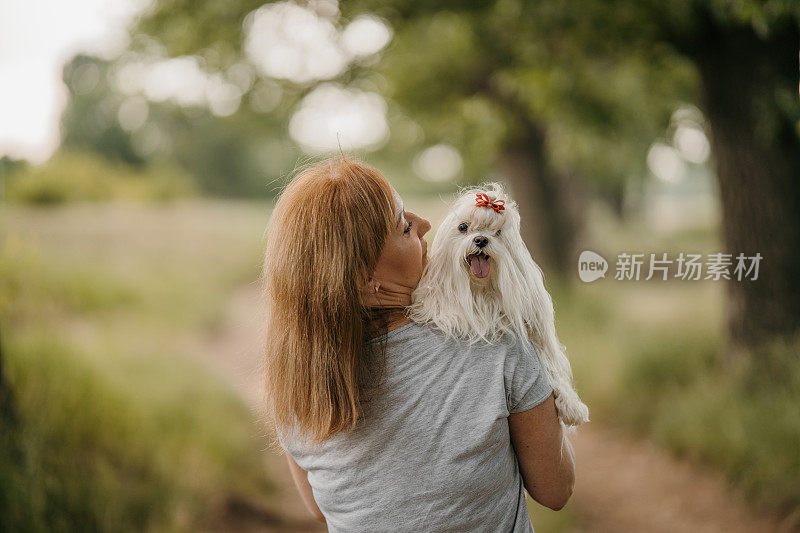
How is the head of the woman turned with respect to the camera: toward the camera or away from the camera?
away from the camera

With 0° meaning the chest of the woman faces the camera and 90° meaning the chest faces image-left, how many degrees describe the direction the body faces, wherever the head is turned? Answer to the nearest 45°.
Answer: approximately 180°

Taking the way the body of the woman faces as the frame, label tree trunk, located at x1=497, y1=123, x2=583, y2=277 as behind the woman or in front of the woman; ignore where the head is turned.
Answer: in front

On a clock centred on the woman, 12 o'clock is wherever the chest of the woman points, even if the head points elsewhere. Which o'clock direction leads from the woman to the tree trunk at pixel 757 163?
The tree trunk is roughly at 1 o'clock from the woman.

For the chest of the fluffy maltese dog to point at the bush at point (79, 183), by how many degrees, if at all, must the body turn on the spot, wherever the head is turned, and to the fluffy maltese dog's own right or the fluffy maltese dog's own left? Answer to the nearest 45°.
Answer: approximately 135° to the fluffy maltese dog's own right

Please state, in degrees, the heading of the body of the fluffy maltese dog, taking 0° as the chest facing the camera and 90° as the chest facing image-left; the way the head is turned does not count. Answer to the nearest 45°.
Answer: approximately 0°

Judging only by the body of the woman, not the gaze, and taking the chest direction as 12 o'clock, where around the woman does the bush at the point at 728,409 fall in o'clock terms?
The bush is roughly at 1 o'clock from the woman.

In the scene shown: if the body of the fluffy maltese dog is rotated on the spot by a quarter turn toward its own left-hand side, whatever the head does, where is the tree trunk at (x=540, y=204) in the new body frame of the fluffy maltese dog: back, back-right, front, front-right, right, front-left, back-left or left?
left
